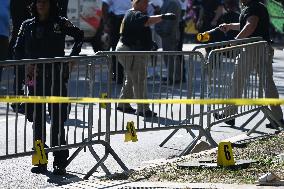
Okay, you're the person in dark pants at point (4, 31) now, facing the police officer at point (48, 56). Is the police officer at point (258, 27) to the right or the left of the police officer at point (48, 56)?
left

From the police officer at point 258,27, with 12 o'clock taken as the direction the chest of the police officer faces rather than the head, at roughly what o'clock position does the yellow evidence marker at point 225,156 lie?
The yellow evidence marker is roughly at 9 o'clock from the police officer.

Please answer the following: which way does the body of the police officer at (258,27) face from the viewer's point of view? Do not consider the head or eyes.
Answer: to the viewer's left

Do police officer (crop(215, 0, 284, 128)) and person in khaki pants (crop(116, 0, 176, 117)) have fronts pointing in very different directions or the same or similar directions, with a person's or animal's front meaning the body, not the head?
very different directions
